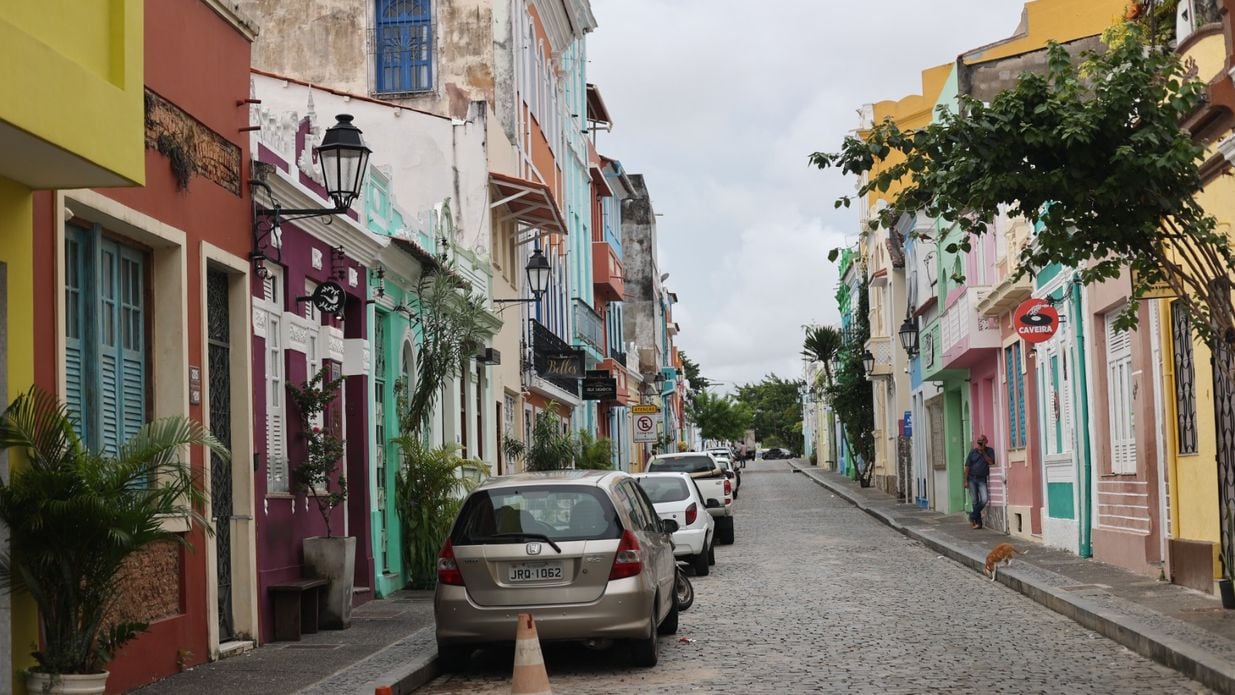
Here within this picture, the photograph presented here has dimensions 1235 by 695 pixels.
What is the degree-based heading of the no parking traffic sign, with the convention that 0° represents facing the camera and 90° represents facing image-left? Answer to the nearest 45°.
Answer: approximately 0°

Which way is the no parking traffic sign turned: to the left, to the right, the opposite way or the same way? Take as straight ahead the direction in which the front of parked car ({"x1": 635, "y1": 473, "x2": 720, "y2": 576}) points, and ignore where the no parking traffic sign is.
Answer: the opposite way

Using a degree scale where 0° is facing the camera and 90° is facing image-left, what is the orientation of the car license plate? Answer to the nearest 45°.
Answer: approximately 0°

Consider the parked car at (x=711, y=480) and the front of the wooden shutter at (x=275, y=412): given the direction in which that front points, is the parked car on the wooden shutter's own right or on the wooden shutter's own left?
on the wooden shutter's own left

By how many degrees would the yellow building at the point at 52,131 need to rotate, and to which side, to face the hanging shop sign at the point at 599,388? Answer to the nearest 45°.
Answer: approximately 90° to its left

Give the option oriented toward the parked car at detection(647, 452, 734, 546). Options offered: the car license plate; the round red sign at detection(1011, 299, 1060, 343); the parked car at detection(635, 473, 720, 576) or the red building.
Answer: the parked car at detection(635, 473, 720, 576)

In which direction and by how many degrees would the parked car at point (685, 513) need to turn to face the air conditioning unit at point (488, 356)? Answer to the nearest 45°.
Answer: approximately 45° to its left

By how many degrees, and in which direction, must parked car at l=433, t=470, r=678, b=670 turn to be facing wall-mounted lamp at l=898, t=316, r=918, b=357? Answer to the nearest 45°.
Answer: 0° — it already faces it

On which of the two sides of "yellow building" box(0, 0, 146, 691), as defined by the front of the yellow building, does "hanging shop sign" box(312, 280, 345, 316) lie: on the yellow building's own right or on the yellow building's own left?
on the yellow building's own left

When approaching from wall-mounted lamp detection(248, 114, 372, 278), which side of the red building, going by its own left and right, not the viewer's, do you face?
left

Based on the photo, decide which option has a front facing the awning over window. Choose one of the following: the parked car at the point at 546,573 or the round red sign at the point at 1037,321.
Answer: the parked car

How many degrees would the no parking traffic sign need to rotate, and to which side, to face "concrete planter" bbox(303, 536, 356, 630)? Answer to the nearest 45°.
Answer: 0° — it already faces it

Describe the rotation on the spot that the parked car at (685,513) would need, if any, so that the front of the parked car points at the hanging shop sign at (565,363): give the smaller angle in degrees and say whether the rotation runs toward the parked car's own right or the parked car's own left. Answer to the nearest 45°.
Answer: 0° — it already faces it

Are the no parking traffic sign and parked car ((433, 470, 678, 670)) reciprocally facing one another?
yes
